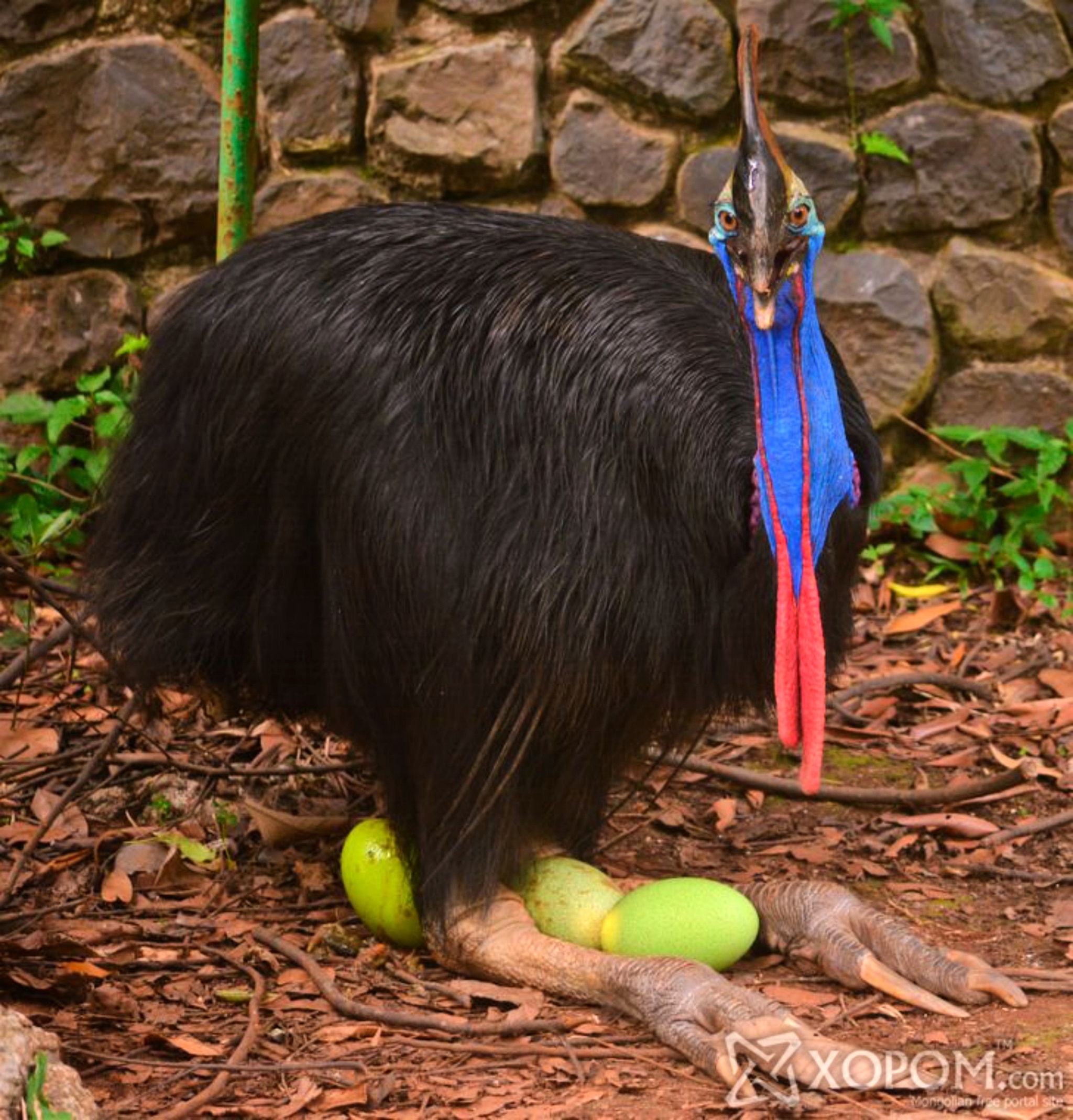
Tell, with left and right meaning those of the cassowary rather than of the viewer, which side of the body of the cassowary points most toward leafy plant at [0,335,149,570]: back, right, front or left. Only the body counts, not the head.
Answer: back

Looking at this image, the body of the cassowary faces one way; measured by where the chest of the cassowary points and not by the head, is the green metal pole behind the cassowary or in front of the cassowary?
behind

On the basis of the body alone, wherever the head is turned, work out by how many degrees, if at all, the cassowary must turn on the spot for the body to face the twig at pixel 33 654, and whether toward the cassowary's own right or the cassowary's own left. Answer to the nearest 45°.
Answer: approximately 180°

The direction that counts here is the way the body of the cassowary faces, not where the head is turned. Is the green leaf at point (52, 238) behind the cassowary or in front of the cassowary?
behind

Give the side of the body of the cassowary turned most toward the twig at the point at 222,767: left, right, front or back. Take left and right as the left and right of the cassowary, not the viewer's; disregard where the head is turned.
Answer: back

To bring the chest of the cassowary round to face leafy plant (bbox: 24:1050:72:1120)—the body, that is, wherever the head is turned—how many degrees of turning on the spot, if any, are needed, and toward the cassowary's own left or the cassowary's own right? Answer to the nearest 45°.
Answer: approximately 90° to the cassowary's own right

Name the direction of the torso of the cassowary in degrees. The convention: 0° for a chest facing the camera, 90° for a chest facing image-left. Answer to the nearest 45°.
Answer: approximately 315°

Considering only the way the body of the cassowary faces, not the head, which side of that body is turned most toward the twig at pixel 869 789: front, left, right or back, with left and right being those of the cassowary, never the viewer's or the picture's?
left
